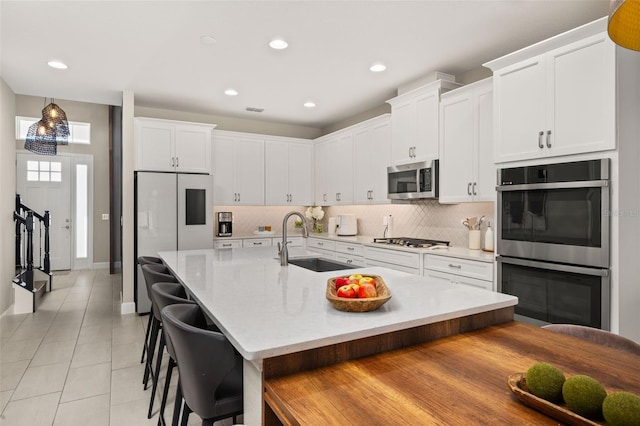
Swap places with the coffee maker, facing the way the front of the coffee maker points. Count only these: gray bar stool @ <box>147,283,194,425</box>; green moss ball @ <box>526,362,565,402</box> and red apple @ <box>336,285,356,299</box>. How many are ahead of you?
3

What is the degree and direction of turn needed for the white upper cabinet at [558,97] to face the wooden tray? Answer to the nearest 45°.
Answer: approximately 45° to its left

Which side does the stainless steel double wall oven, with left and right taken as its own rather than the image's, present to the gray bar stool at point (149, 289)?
front

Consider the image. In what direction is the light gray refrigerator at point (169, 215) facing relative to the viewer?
toward the camera

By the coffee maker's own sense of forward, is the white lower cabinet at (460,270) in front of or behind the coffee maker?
in front

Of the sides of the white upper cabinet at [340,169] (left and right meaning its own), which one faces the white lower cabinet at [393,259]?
left

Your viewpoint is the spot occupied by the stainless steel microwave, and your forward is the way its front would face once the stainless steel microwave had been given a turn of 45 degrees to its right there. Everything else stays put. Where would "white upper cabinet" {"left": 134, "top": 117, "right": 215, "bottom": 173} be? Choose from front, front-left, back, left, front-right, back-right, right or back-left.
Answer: front

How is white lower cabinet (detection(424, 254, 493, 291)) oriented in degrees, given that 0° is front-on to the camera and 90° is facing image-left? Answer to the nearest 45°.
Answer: approximately 45°

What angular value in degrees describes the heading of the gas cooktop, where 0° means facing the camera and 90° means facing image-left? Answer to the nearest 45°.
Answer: approximately 45°

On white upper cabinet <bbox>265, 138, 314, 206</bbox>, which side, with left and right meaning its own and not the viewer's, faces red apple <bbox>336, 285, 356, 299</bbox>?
front

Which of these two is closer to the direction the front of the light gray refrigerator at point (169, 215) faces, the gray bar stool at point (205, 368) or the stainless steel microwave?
the gray bar stool

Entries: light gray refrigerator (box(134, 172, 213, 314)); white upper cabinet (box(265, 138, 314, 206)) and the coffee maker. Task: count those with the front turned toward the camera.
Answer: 3

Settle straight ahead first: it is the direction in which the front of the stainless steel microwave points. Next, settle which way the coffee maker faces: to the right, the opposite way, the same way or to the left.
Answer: to the left

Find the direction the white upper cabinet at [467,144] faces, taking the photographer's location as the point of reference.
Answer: facing the viewer and to the left of the viewer

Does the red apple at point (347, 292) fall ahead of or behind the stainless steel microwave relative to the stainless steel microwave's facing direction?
ahead

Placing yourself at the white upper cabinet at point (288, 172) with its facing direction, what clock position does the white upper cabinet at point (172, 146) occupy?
the white upper cabinet at point (172, 146) is roughly at 2 o'clock from the white upper cabinet at point (288, 172).
